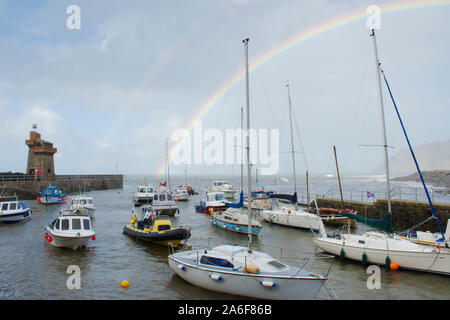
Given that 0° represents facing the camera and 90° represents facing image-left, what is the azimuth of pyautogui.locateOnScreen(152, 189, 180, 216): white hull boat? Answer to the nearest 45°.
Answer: approximately 315°

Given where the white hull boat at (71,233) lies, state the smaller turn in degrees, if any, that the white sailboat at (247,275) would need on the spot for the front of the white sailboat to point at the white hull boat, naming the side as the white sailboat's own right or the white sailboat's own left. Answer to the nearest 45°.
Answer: approximately 180°

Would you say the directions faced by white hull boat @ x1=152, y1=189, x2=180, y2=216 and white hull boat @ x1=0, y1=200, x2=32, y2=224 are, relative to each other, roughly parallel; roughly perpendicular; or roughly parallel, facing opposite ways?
roughly perpendicular

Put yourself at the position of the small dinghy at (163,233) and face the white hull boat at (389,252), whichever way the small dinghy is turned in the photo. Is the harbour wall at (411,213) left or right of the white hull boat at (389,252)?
left

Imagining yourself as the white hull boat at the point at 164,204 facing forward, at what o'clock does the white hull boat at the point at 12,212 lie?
the white hull boat at the point at 12,212 is roughly at 4 o'clock from the white hull boat at the point at 164,204.
